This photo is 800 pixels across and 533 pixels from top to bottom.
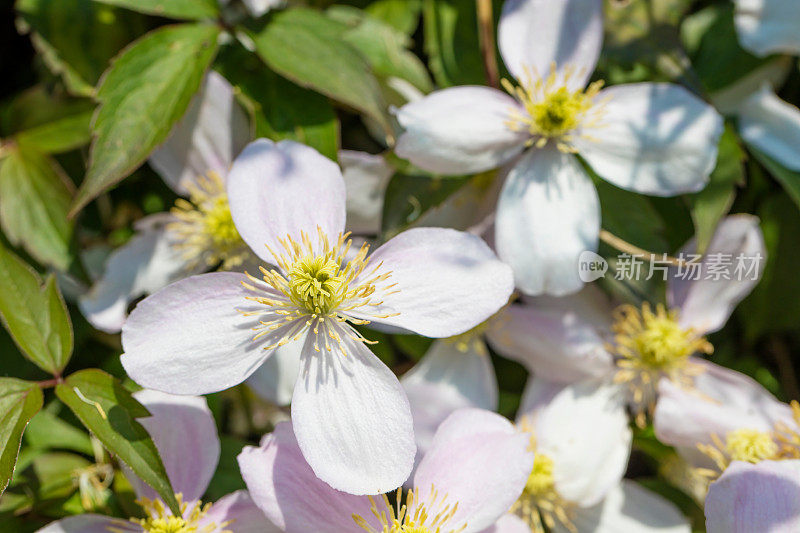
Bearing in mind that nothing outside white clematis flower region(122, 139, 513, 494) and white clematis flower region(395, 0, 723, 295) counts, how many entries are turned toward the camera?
2

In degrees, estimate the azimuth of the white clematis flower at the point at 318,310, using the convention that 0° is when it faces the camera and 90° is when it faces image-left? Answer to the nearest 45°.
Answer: approximately 0°
